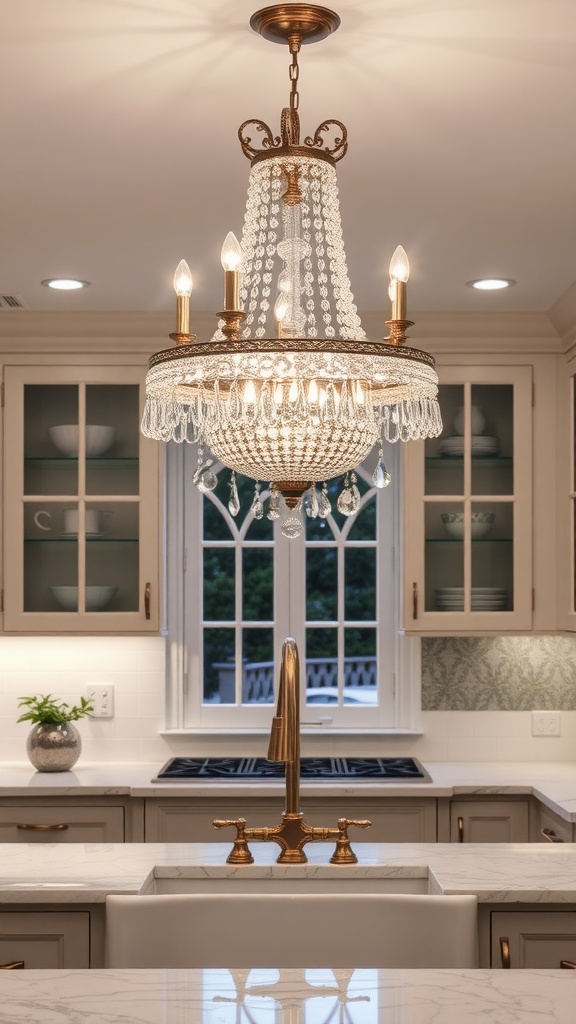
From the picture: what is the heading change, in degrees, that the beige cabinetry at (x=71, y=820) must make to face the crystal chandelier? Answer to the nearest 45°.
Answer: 0° — it already faces it

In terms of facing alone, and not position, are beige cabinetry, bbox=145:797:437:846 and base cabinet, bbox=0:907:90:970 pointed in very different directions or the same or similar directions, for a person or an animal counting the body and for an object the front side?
same or similar directions

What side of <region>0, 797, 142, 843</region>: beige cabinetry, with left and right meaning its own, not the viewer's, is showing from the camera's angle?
front

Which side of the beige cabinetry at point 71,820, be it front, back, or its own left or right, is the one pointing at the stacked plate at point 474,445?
left

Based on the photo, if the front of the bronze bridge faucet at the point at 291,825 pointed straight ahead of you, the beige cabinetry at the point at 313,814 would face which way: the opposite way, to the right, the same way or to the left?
the same way

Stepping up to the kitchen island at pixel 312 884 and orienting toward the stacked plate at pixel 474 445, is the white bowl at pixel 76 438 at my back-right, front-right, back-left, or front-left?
front-left

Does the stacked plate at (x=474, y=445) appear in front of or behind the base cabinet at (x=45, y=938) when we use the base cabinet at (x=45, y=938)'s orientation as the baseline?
behind

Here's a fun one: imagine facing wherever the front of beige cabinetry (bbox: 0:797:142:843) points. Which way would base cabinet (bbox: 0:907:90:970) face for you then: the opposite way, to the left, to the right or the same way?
the same way

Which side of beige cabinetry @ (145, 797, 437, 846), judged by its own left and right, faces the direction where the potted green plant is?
right

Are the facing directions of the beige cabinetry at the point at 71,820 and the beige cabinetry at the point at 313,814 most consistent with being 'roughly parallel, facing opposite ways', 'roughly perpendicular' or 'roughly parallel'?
roughly parallel

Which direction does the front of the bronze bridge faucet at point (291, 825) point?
toward the camera

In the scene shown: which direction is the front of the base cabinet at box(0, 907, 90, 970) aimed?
toward the camera

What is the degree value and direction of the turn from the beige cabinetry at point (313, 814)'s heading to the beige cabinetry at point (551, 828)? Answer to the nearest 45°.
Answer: approximately 90° to its left

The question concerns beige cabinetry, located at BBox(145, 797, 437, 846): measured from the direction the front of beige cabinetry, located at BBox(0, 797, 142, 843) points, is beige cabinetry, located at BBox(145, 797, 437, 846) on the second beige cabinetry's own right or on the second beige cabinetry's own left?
on the second beige cabinetry's own left
